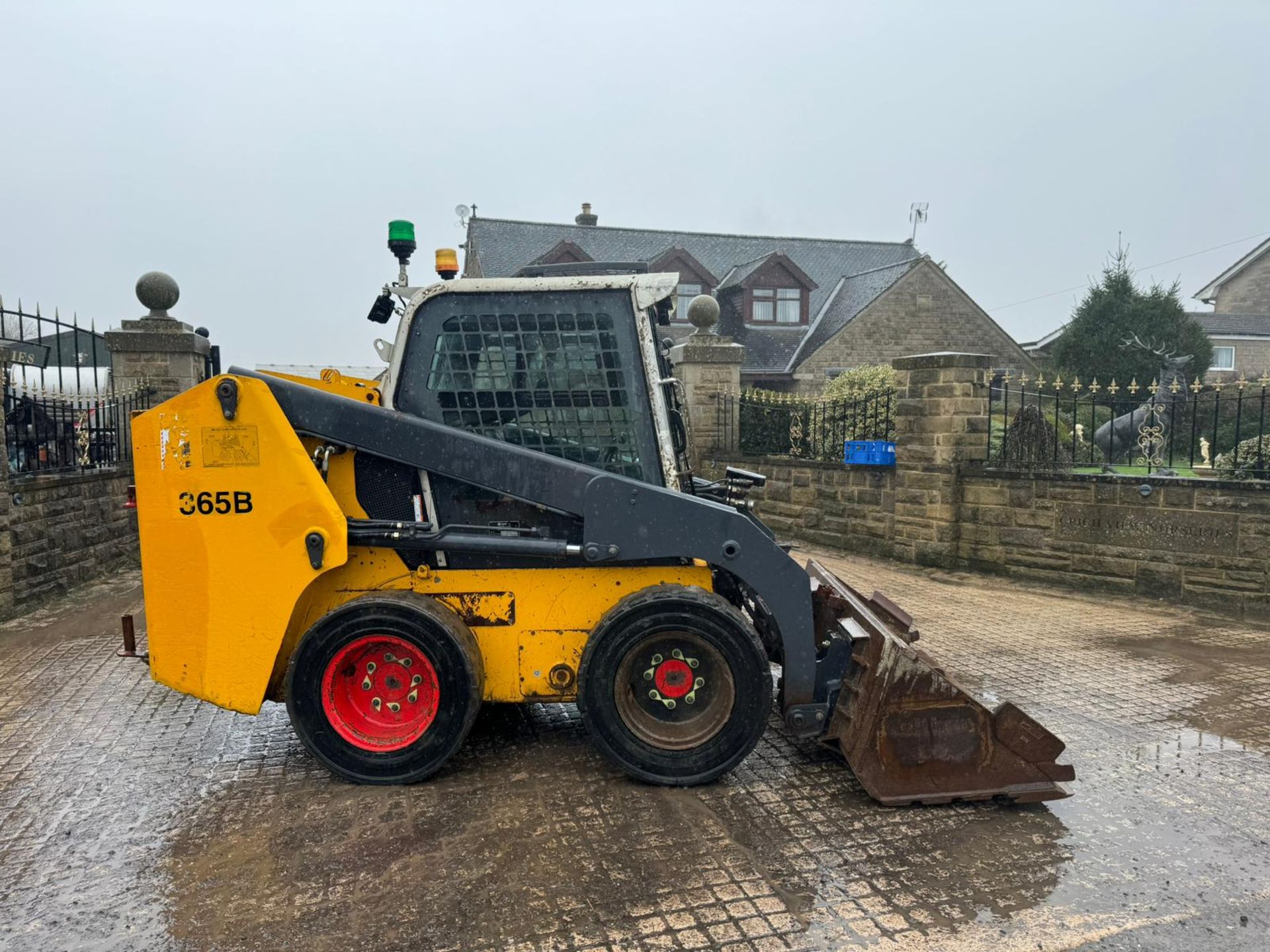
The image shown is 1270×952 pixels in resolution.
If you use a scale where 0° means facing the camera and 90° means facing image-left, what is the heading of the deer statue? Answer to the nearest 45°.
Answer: approximately 270°

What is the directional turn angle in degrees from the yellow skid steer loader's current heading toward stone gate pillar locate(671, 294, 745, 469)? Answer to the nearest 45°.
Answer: approximately 90° to its left

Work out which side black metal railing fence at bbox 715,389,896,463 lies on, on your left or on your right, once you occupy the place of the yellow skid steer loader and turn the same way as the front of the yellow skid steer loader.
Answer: on your left

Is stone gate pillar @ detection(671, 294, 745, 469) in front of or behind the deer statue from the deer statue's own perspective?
behind

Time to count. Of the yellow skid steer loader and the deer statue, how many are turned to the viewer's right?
2

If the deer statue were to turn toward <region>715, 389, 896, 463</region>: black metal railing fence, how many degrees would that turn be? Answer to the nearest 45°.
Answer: approximately 180°

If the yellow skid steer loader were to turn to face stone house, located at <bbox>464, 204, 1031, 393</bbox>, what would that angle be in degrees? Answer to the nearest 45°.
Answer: approximately 90° to its left

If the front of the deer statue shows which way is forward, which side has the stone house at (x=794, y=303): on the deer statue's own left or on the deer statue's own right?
on the deer statue's own left

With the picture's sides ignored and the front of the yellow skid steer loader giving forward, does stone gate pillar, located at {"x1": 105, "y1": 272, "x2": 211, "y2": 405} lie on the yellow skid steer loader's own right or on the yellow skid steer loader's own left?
on the yellow skid steer loader's own left

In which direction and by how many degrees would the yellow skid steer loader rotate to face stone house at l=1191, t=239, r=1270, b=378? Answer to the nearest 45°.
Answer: approximately 45° to its left

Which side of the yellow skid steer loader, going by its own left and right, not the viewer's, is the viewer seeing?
right

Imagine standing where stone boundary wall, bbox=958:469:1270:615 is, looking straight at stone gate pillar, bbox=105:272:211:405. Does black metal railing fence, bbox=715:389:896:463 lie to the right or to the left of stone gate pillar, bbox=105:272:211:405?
right

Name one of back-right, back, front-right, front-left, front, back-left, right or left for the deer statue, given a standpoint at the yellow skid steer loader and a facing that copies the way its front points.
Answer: front-left
